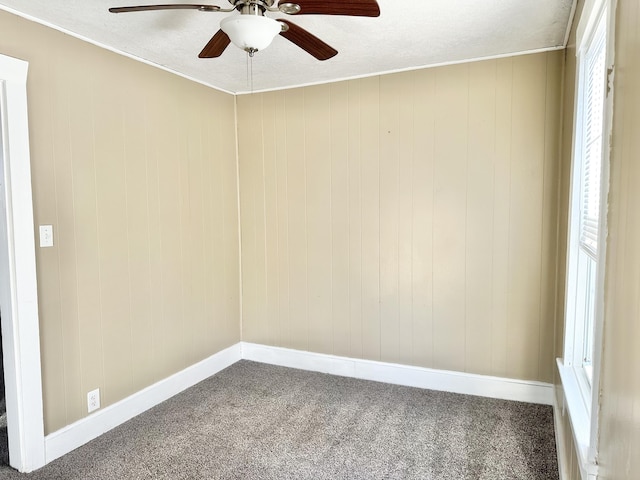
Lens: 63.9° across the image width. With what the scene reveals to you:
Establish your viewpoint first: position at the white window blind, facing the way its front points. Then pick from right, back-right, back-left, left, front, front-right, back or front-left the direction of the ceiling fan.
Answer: front-left

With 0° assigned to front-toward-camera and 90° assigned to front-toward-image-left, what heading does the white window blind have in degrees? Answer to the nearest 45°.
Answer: approximately 90°
